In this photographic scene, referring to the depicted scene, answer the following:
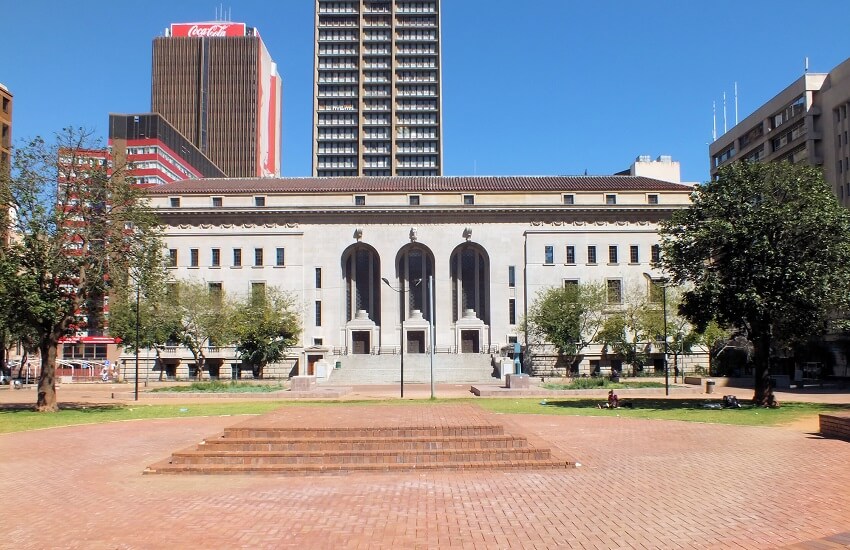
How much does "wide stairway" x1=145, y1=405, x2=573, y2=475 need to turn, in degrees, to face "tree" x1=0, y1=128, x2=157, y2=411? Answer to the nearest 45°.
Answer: approximately 135° to its right

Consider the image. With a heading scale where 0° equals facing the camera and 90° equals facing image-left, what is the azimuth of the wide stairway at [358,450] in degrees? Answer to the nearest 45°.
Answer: approximately 0°

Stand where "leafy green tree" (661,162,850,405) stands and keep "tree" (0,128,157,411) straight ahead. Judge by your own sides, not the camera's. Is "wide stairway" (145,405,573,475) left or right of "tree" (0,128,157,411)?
left

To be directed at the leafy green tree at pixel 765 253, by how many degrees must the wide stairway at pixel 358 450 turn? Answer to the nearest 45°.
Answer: approximately 135° to its left

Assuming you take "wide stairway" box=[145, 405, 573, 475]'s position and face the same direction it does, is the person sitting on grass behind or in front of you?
behind

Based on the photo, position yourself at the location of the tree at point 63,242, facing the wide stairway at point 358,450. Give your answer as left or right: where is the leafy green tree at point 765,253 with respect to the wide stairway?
left
